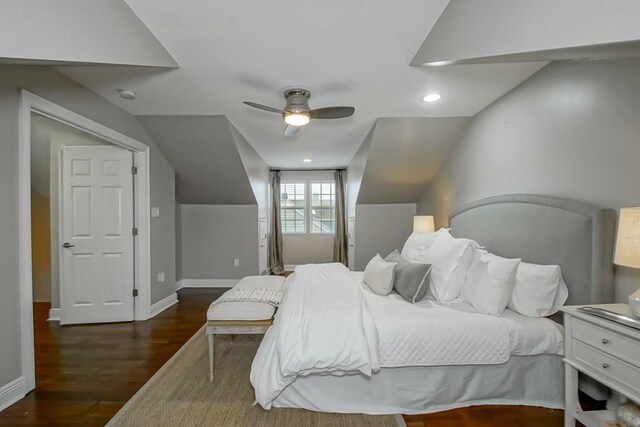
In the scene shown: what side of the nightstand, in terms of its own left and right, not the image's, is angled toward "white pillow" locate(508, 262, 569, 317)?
right

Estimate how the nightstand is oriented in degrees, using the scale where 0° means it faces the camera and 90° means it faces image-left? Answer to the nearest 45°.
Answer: approximately 45°

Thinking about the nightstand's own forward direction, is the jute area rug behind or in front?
in front

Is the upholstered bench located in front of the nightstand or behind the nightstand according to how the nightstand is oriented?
in front

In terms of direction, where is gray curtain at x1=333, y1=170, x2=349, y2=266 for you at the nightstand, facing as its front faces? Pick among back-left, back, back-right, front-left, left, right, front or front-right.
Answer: right

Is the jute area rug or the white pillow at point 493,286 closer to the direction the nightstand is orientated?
the jute area rug

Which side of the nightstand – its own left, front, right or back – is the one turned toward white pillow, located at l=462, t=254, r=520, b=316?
right

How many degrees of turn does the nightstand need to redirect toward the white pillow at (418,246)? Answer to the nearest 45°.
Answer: approximately 90° to its right
